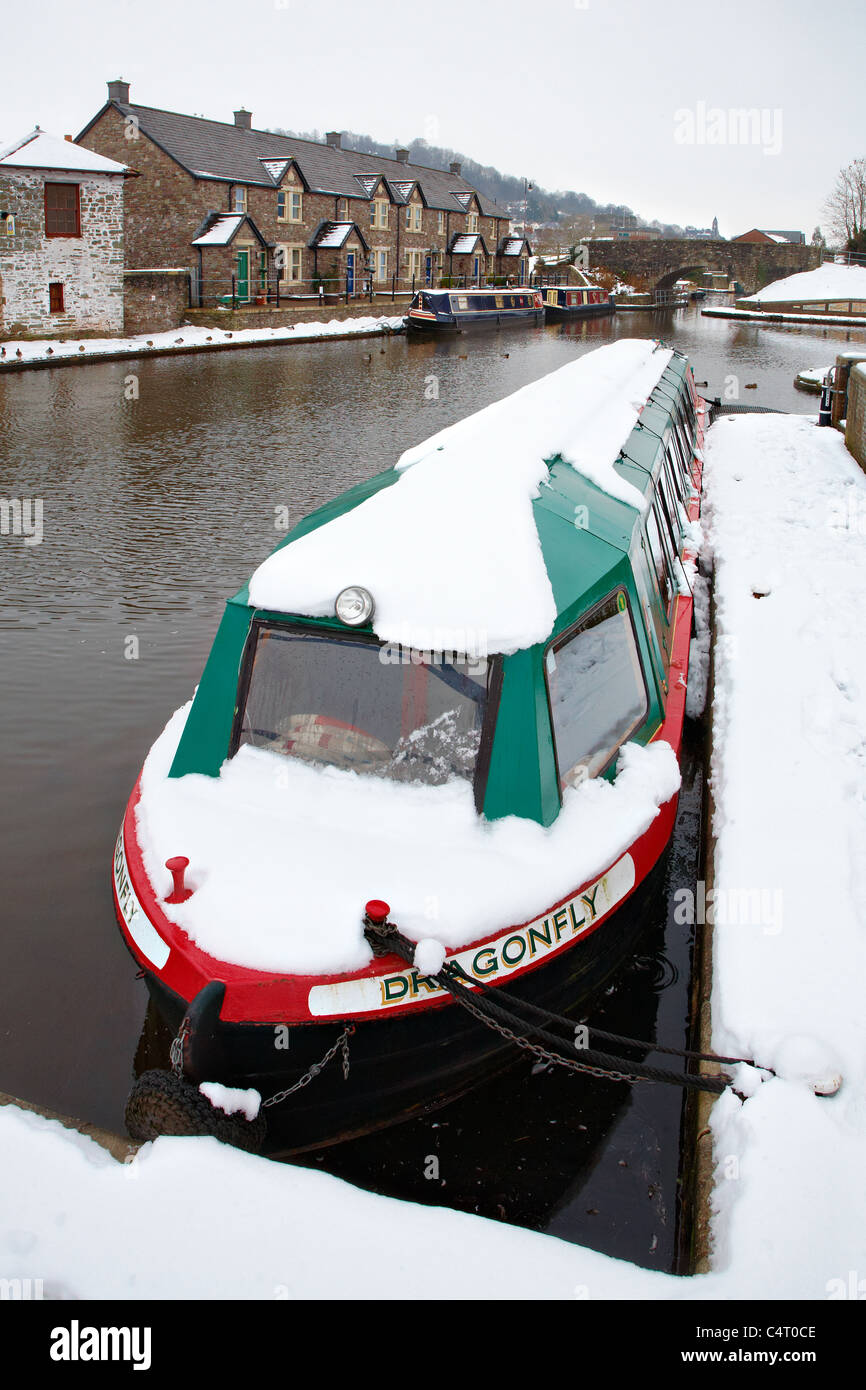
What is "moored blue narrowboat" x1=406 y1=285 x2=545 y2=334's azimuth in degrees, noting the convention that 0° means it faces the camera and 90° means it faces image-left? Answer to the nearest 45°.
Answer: approximately 45°

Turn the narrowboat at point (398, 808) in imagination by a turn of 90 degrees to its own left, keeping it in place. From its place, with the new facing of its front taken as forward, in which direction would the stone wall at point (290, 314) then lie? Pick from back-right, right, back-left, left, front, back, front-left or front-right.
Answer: back-left

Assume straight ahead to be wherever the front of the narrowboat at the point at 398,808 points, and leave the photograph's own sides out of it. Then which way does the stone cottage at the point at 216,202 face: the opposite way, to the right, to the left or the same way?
to the left

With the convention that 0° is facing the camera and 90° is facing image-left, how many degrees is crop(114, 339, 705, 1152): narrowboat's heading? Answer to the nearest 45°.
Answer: approximately 45°

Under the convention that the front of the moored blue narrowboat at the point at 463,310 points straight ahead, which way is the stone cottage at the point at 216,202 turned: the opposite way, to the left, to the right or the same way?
to the left

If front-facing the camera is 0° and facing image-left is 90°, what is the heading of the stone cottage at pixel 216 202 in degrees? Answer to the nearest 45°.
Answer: approximately 315°

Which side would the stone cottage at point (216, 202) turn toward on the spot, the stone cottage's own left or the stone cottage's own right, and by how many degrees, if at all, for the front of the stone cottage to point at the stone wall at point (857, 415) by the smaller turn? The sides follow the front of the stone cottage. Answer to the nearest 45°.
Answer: approximately 45° to the stone cottage's own right

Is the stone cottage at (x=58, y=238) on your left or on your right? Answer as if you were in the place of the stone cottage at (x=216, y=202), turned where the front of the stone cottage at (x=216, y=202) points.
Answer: on your right
